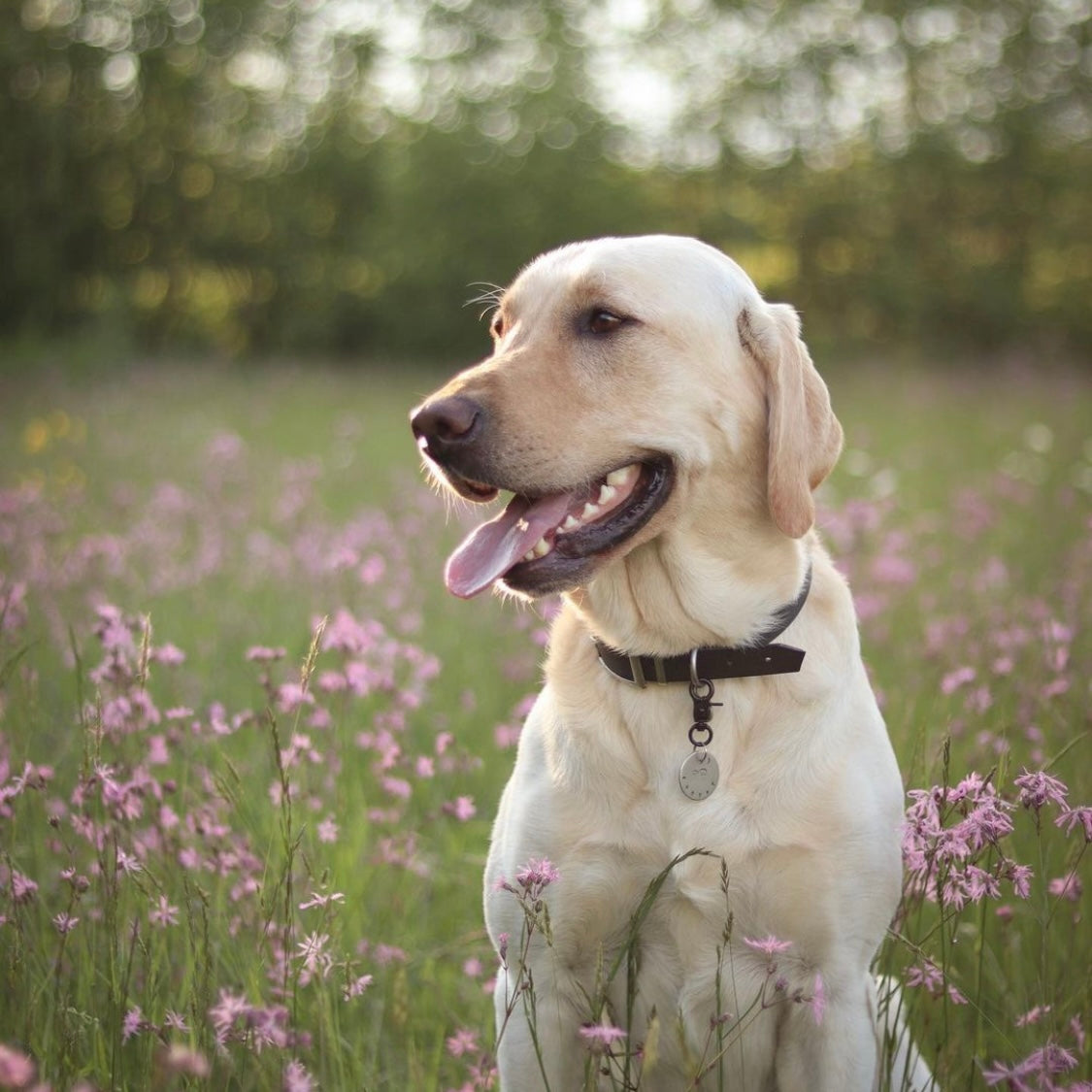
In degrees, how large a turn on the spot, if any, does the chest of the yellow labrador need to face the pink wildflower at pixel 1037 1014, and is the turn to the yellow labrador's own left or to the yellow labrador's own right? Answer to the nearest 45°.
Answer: approximately 45° to the yellow labrador's own left

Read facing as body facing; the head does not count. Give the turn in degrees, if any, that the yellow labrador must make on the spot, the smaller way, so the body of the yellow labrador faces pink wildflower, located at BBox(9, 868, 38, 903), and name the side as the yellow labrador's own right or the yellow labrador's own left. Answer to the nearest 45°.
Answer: approximately 45° to the yellow labrador's own right

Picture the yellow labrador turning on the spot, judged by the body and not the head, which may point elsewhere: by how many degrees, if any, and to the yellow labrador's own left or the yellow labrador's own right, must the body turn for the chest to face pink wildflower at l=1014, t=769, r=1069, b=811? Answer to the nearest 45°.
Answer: approximately 45° to the yellow labrador's own left

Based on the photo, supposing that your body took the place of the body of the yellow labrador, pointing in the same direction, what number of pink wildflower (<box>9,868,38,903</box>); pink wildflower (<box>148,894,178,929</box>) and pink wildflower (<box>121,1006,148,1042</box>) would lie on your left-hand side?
0

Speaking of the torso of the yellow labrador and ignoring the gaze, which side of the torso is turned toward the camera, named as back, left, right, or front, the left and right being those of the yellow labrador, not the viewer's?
front

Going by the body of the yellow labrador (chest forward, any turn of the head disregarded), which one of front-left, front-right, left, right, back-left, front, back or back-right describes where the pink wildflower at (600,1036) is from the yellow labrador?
front

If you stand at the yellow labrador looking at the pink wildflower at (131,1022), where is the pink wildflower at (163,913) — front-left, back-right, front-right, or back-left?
front-right

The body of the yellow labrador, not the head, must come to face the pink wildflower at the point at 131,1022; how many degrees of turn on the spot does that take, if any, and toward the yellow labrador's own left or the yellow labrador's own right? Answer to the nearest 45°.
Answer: approximately 45° to the yellow labrador's own right

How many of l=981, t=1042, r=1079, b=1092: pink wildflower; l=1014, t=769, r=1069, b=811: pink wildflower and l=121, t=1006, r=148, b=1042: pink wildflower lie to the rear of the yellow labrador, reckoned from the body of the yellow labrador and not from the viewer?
0
